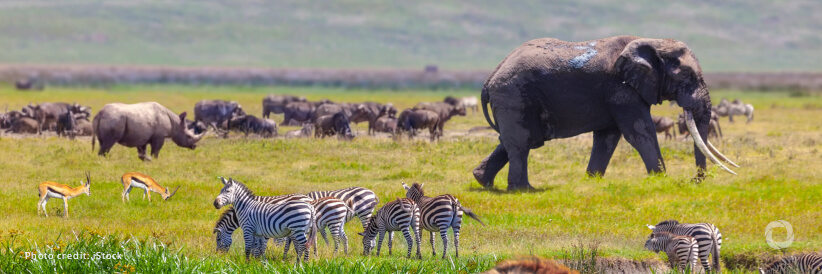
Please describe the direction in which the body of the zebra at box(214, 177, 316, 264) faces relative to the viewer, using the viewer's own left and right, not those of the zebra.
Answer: facing to the left of the viewer

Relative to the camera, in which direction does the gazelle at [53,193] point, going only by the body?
to the viewer's right

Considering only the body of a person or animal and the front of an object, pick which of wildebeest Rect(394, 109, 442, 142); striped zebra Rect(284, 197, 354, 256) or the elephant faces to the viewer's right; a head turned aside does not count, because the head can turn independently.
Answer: the elephant

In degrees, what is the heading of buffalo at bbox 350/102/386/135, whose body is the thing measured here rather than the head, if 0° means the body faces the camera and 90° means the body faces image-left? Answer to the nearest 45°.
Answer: approximately 90°

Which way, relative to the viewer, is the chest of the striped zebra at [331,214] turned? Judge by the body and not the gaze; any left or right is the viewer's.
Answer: facing to the left of the viewer

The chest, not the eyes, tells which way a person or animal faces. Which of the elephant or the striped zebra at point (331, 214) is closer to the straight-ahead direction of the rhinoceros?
the elephant

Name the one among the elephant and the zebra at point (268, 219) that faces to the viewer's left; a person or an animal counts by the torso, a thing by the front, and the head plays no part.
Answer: the zebra

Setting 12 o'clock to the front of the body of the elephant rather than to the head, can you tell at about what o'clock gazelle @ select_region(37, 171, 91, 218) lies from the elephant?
The gazelle is roughly at 5 o'clock from the elephant.

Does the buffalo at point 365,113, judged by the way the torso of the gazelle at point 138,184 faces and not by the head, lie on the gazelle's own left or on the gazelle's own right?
on the gazelle's own left

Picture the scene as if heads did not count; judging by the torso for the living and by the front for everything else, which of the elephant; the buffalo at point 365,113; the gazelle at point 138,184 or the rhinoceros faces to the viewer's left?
the buffalo

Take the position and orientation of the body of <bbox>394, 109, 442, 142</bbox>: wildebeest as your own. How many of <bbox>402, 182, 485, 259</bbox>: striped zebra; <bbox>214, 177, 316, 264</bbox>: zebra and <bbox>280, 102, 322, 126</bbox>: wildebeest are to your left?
2

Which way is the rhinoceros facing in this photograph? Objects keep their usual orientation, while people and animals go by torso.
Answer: to the viewer's right

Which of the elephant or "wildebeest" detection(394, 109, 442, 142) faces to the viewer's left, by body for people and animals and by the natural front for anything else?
the wildebeest

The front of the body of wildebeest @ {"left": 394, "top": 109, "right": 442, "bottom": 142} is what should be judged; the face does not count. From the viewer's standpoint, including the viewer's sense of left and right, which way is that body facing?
facing to the left of the viewer

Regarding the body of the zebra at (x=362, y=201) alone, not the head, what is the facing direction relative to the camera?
to the viewer's left
